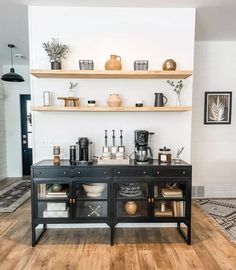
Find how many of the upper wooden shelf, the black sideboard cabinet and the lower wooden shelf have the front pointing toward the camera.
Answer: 3

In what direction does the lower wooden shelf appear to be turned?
toward the camera

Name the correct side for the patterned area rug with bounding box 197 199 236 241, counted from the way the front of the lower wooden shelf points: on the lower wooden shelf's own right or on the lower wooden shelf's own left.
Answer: on the lower wooden shelf's own left

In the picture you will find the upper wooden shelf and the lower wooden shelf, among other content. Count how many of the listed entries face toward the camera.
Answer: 2

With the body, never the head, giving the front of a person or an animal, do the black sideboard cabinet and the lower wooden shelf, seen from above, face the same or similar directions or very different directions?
same or similar directions

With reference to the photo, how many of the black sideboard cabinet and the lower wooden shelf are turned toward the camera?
2

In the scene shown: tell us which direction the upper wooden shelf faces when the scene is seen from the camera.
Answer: facing the viewer

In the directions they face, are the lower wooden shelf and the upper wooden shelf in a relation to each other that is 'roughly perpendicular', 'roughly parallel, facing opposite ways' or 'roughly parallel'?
roughly parallel

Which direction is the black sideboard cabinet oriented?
toward the camera
